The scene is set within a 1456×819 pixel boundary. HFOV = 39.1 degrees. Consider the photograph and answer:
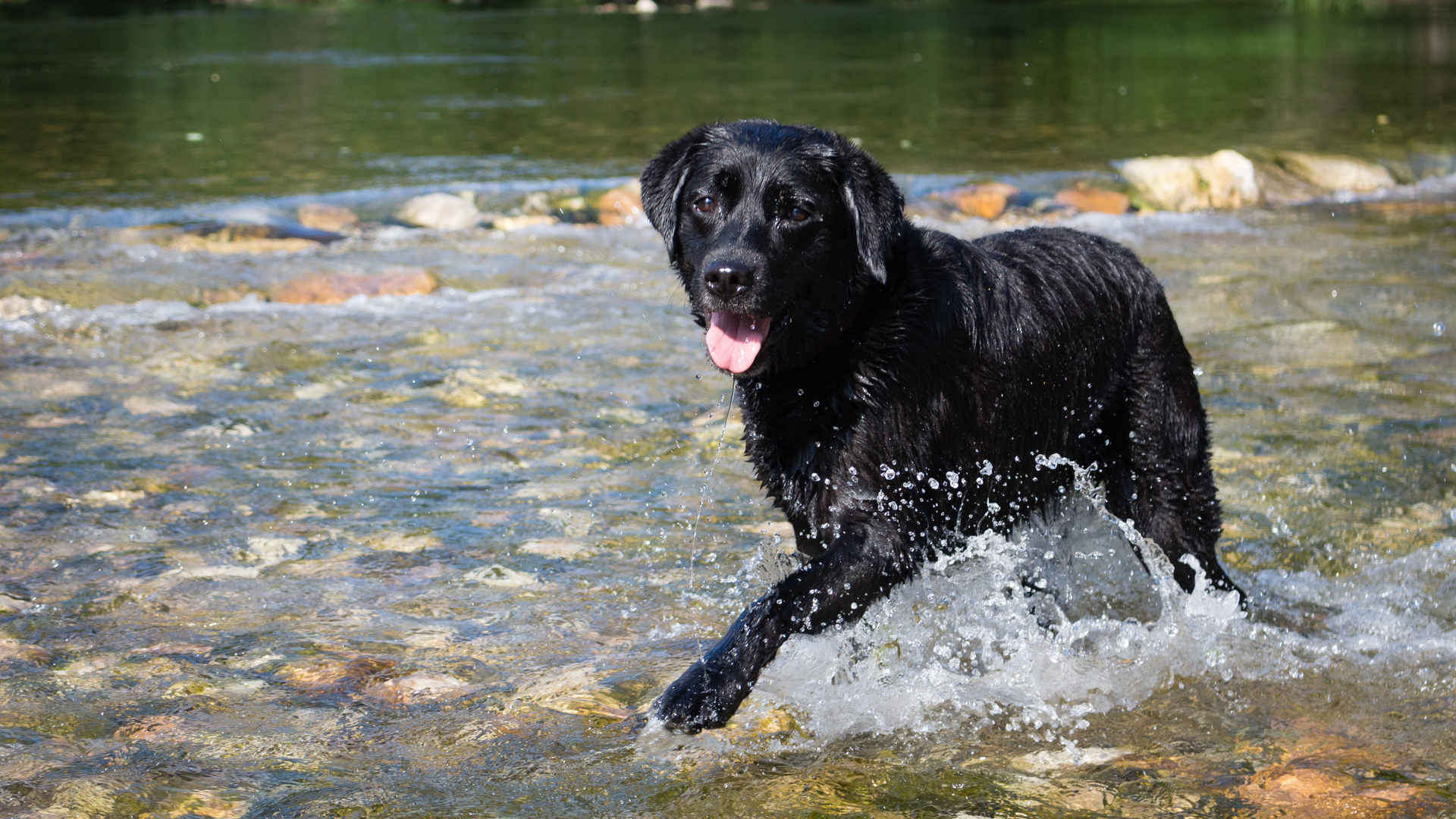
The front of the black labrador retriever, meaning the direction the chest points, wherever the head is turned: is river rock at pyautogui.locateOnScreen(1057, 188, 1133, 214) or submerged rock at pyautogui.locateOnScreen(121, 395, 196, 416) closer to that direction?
the submerged rock

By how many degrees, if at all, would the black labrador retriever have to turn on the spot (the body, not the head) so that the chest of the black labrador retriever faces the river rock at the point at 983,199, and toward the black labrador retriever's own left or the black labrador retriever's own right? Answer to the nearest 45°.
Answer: approximately 135° to the black labrador retriever's own right

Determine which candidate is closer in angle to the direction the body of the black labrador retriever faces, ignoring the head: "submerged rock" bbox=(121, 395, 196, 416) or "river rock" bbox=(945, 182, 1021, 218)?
the submerged rock

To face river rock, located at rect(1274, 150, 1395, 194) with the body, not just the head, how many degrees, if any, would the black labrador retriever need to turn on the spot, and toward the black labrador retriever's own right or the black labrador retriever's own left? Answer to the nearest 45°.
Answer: approximately 135° to the black labrador retriever's own right

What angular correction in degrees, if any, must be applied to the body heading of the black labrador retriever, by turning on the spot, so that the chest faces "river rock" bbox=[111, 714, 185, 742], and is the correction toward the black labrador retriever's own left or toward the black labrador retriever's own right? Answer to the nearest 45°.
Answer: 0° — it already faces it

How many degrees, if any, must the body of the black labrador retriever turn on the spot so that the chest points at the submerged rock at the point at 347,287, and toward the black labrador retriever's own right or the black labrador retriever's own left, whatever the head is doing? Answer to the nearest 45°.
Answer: approximately 90° to the black labrador retriever's own right

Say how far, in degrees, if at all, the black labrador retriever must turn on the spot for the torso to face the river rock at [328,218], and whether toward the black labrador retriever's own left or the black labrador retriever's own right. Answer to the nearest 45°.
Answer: approximately 90° to the black labrador retriever's own right

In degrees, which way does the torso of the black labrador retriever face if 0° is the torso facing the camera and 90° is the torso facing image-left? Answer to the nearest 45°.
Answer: approximately 45°

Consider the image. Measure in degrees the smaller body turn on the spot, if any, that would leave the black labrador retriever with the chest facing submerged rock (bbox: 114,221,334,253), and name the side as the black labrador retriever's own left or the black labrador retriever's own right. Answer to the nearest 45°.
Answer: approximately 90° to the black labrador retriever's own right

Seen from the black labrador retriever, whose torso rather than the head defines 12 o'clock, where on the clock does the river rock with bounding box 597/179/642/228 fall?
The river rock is roughly at 4 o'clock from the black labrador retriever.
